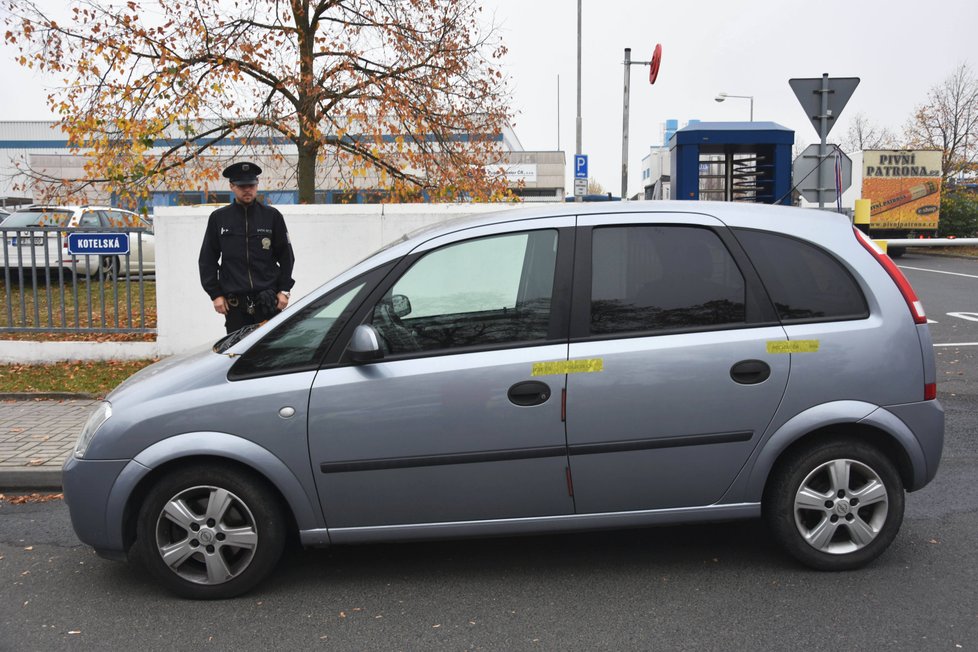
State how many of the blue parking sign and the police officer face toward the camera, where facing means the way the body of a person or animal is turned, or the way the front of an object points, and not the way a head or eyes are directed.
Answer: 2

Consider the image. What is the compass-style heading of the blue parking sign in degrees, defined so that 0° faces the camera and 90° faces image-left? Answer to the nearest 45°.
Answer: approximately 0°

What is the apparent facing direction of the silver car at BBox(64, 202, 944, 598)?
to the viewer's left

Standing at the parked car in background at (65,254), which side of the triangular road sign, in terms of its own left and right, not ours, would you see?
left

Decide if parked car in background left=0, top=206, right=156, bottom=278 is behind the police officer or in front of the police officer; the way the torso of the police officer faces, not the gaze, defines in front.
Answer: behind

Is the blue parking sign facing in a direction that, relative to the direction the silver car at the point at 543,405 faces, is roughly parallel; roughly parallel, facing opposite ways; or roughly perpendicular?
roughly perpendicular

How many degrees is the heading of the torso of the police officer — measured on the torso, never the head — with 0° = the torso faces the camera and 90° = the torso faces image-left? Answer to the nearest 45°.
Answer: approximately 0°

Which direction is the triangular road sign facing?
away from the camera

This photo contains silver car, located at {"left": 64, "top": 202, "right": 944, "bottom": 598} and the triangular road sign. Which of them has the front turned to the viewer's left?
the silver car
